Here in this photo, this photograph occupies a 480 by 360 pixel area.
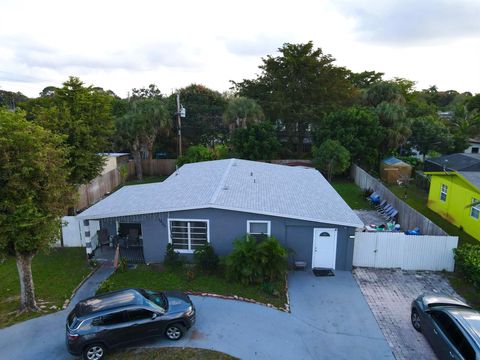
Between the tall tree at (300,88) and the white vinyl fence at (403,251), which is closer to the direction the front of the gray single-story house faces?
the white vinyl fence

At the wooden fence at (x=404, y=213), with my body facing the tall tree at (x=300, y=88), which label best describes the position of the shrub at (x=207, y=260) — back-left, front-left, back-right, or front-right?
back-left

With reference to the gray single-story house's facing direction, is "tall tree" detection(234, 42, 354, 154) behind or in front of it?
behind

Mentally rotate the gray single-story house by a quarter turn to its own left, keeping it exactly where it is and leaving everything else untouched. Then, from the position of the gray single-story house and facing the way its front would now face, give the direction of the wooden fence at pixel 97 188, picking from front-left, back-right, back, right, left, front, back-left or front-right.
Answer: back-left

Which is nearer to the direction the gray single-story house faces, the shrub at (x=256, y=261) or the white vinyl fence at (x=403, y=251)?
the shrub

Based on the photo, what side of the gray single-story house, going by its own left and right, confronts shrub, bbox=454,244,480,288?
left

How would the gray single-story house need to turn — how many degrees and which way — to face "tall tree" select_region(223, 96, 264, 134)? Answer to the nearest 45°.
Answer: approximately 180°

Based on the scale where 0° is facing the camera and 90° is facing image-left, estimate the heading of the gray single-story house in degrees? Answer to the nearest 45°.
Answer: approximately 0°

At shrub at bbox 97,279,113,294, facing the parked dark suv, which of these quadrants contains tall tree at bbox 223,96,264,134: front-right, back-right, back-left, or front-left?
back-left

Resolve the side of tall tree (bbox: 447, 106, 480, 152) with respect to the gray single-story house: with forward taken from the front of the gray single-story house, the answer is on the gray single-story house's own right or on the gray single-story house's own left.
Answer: on the gray single-story house's own left

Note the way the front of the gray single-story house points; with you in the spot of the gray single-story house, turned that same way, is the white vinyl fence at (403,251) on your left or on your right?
on your left
